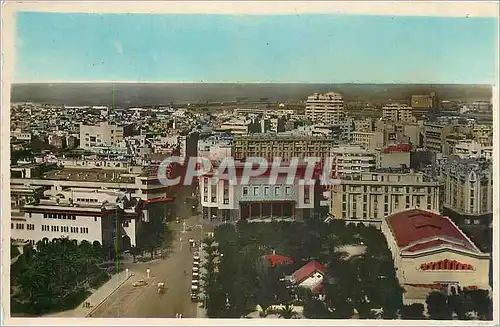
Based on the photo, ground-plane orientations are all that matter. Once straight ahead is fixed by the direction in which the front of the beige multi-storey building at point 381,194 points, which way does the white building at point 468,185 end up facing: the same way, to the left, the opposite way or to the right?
the same way

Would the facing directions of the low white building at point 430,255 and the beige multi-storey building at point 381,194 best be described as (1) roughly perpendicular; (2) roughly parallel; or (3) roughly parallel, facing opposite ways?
roughly parallel

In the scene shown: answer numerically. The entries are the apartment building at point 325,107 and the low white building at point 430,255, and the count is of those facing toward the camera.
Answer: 2

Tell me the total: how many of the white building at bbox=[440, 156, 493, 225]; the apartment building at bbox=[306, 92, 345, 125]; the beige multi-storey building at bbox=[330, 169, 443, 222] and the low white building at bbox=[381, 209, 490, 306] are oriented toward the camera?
4

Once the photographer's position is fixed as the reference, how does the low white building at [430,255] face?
facing the viewer

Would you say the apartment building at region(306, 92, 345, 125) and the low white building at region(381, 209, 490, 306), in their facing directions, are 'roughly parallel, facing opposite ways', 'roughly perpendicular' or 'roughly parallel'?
roughly parallel

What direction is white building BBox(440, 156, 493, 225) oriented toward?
toward the camera

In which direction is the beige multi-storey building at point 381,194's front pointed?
toward the camera

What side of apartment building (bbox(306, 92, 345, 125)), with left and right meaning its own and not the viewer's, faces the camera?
front

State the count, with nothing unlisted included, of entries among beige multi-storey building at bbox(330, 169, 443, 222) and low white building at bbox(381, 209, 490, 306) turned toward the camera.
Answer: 2

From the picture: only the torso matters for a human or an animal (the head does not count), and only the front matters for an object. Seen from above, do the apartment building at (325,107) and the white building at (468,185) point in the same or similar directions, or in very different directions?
same or similar directions
